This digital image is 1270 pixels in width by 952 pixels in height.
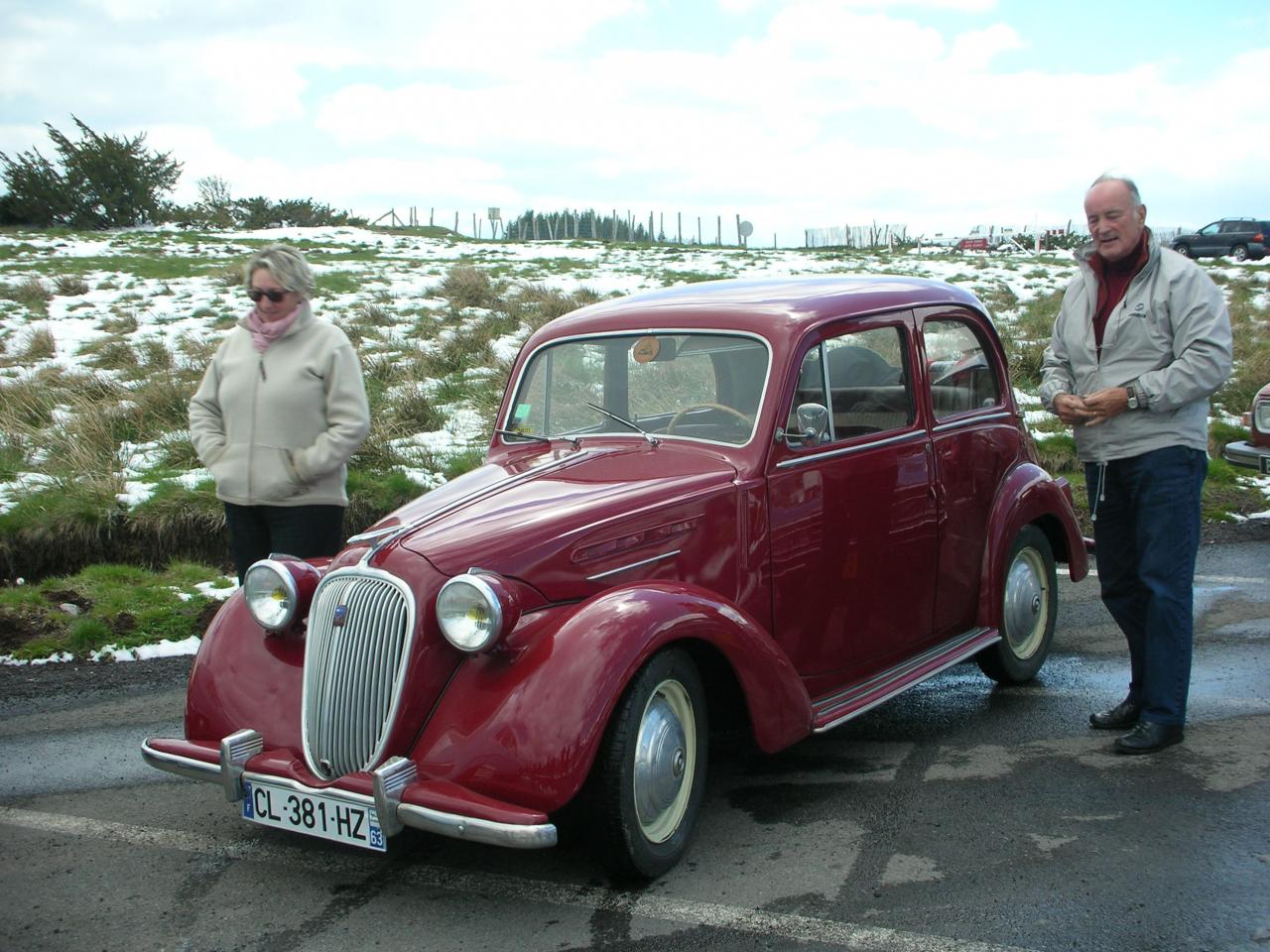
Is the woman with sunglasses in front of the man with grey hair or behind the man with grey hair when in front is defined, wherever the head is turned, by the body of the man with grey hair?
in front

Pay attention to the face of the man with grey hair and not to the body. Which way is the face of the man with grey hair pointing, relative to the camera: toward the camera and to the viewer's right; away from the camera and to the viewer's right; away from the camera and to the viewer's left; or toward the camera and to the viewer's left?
toward the camera and to the viewer's left

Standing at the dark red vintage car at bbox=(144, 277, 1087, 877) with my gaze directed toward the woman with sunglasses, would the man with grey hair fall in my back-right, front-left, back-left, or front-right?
back-right

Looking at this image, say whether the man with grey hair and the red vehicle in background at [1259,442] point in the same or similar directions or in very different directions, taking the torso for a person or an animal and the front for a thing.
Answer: same or similar directions

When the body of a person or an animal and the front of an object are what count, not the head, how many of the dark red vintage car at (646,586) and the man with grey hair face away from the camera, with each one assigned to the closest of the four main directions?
0

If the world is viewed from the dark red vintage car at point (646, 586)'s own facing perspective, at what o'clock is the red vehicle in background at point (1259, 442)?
The red vehicle in background is roughly at 6 o'clock from the dark red vintage car.

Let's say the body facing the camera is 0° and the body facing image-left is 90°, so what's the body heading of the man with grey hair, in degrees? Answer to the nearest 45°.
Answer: approximately 45°

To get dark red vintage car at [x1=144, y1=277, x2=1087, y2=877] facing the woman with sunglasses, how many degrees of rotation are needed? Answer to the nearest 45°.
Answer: approximately 90° to its right

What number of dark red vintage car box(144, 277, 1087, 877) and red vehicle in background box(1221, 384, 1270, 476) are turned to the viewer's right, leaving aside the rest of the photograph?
0

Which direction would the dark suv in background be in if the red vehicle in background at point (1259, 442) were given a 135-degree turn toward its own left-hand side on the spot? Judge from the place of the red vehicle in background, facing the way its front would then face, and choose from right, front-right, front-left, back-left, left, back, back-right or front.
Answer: left

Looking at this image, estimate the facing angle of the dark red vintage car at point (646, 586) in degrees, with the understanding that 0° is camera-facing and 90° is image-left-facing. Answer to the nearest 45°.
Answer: approximately 45°

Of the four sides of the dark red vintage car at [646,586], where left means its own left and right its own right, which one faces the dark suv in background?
back

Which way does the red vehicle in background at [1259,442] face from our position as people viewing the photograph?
facing the viewer and to the left of the viewer
